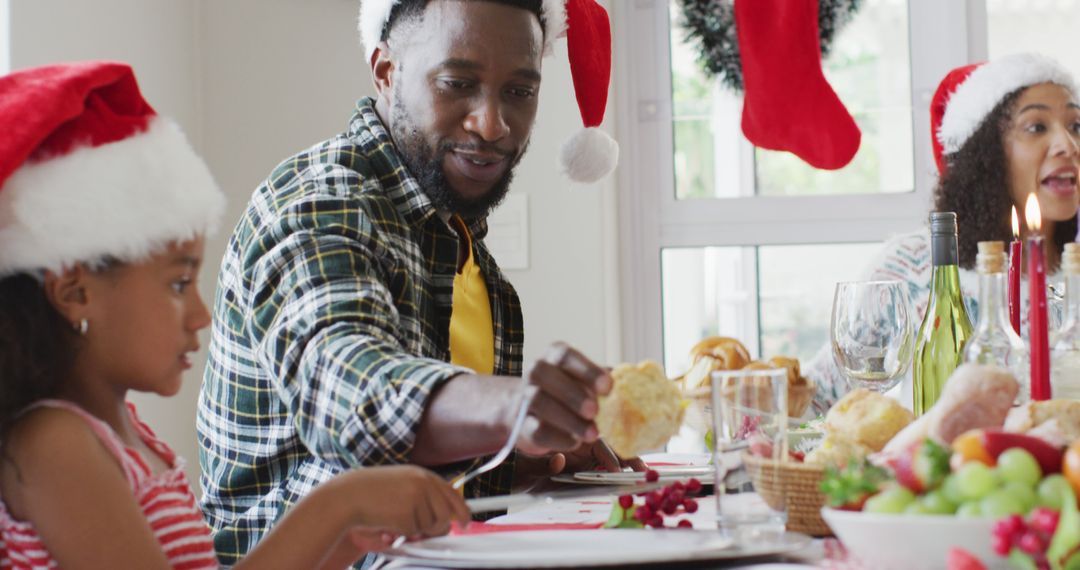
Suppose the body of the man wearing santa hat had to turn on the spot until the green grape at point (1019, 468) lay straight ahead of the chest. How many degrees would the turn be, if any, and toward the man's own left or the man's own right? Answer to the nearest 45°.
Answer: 0° — they already face it

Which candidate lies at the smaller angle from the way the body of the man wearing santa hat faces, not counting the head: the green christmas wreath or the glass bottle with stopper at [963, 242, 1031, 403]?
the glass bottle with stopper

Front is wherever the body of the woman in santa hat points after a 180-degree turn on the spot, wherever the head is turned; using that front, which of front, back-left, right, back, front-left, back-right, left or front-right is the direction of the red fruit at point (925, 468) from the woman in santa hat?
back-left

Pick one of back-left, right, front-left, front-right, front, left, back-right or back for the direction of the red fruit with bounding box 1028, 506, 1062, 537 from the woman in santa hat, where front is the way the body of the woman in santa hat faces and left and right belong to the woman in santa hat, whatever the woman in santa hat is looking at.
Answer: front-right

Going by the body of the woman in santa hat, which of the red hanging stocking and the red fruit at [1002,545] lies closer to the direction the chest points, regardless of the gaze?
the red fruit

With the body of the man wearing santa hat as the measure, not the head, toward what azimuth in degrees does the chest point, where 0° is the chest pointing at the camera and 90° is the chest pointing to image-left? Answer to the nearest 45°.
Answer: approximately 315°

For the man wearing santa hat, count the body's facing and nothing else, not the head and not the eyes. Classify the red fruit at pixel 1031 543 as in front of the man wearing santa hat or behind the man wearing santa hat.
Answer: in front

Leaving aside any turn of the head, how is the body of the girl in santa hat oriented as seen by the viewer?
to the viewer's right

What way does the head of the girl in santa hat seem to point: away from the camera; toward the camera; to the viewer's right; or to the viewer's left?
to the viewer's right
